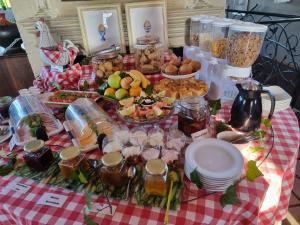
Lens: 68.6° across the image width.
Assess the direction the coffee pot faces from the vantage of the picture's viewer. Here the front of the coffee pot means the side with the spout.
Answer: facing to the left of the viewer

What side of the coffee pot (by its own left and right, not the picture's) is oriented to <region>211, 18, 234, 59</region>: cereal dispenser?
right
